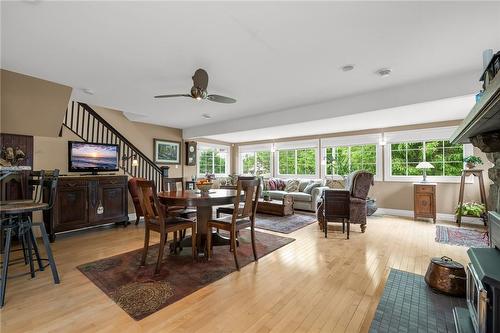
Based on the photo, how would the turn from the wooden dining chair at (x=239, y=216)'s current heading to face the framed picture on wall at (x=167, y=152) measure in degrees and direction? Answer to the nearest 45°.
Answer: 0° — it already faces it

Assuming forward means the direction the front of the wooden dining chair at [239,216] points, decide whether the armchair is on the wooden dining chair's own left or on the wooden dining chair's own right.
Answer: on the wooden dining chair's own right

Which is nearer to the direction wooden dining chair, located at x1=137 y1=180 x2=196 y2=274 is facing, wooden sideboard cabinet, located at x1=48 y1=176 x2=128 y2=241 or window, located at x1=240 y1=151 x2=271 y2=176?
the window

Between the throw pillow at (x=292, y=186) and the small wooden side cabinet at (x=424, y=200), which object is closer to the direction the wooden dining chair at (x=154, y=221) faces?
the throw pillow

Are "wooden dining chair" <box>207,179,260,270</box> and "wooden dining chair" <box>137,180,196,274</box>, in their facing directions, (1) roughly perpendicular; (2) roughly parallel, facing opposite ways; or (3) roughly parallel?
roughly perpendicular

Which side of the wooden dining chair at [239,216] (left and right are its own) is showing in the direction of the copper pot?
back

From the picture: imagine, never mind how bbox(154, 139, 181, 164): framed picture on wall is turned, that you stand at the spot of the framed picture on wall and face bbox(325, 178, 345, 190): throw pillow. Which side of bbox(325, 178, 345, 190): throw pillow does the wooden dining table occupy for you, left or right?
right

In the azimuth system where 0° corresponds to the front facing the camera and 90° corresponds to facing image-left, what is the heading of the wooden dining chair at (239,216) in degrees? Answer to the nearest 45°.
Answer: approximately 135°

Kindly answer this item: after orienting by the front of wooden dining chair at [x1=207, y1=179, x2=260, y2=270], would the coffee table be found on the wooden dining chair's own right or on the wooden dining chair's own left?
on the wooden dining chair's own right

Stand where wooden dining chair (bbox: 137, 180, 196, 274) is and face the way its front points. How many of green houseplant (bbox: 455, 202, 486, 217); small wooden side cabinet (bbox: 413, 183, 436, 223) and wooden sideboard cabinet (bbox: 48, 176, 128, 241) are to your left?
1

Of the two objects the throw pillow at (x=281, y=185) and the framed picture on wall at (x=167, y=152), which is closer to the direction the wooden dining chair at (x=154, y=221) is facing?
the throw pillow

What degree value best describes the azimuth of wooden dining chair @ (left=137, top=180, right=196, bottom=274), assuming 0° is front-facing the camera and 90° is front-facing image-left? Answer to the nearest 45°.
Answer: approximately 225°

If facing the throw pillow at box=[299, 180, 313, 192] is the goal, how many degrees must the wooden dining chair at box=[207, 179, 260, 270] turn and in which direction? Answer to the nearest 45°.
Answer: approximately 90° to its right

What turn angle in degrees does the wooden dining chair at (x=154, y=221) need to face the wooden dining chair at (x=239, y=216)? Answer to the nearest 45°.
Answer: approximately 45° to its right

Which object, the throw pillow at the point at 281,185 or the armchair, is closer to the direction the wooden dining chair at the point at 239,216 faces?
the throw pillow
